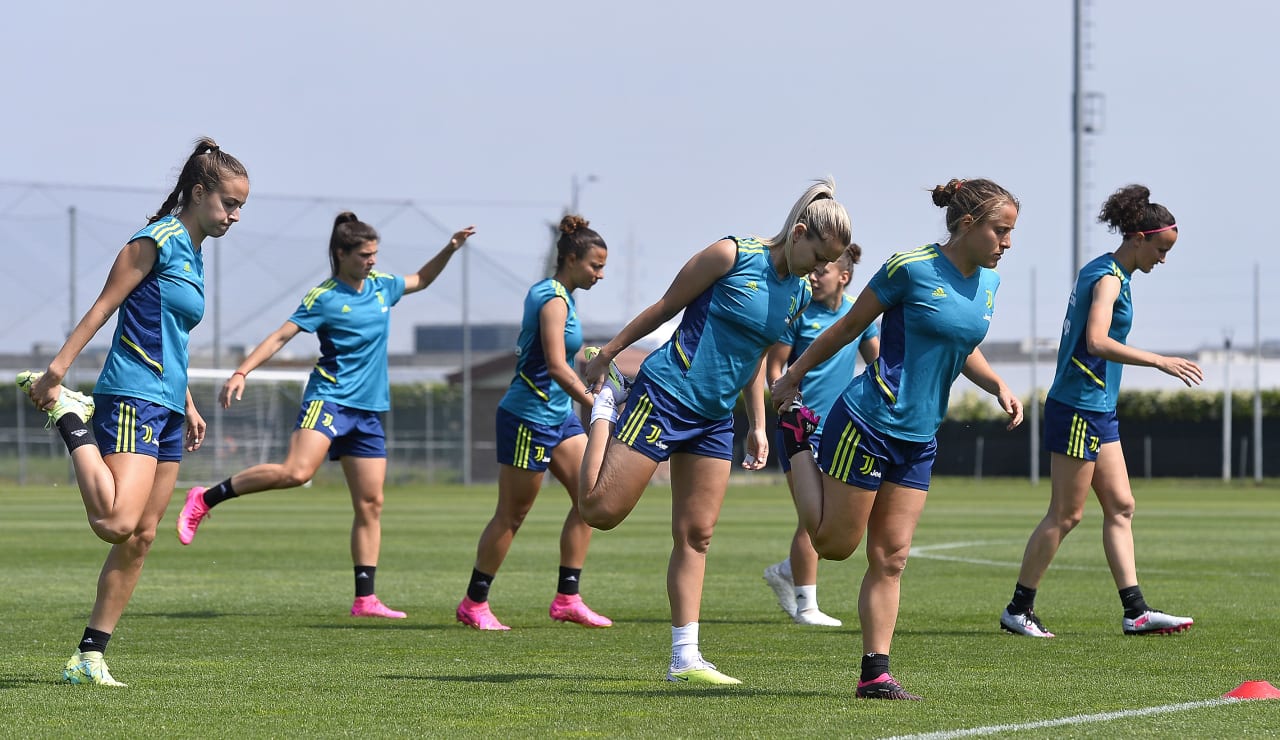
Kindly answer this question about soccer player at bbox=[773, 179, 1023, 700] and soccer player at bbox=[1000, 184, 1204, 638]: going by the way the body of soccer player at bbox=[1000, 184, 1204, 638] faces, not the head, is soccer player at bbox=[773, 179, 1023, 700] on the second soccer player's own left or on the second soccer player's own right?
on the second soccer player's own right

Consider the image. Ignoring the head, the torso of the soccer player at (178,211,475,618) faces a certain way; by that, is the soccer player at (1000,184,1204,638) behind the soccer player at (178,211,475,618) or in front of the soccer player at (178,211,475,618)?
in front

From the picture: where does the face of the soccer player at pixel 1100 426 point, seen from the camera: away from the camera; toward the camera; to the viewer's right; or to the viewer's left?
to the viewer's right

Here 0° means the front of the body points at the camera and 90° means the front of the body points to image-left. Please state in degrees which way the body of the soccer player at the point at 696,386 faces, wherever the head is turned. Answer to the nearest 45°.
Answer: approximately 315°

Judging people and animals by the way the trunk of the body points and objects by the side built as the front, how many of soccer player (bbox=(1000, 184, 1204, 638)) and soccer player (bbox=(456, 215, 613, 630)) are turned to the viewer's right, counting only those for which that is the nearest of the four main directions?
2

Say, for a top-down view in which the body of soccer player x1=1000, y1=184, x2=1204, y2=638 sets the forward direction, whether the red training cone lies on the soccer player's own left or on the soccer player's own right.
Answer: on the soccer player's own right

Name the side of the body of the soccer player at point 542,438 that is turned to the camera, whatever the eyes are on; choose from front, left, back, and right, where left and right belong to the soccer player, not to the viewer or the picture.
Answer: right

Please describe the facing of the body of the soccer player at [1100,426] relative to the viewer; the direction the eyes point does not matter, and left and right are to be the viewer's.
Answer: facing to the right of the viewer
